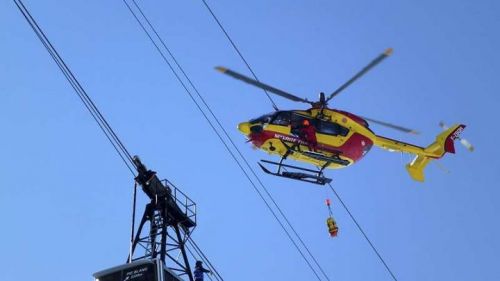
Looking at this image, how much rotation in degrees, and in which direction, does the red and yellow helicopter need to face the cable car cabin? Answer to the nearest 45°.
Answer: approximately 45° to its left

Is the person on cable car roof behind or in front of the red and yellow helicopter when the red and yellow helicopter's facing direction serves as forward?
in front

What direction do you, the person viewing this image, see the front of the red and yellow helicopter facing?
facing to the left of the viewer
